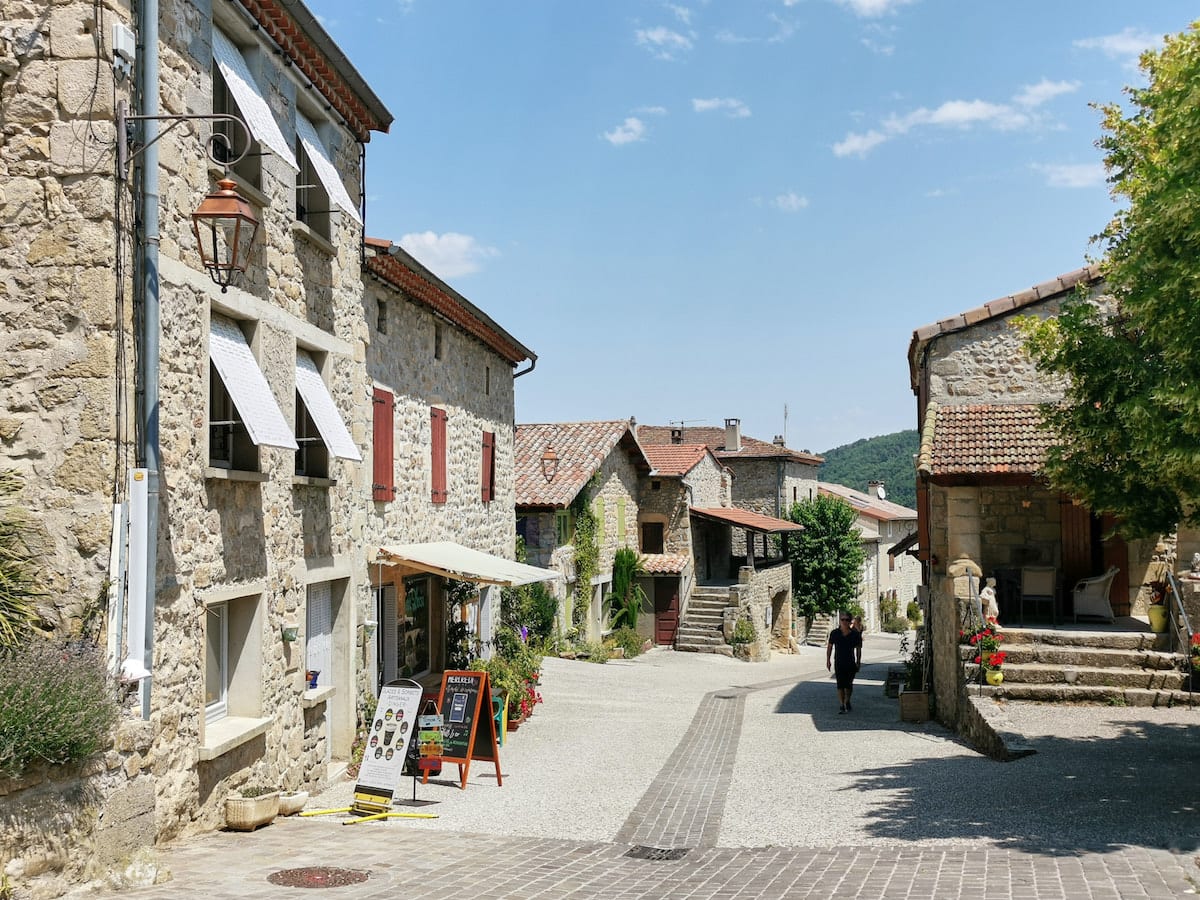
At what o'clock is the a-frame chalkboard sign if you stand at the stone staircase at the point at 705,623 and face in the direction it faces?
The a-frame chalkboard sign is roughly at 12 o'clock from the stone staircase.

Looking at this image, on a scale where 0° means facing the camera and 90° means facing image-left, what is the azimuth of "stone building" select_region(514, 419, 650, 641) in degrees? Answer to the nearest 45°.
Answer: approximately 315°

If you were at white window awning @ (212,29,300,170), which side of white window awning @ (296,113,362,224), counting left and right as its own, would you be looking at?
right

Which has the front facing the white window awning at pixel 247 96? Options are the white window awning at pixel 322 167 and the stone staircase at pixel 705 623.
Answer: the stone staircase

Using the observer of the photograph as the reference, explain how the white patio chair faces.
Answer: facing to the left of the viewer

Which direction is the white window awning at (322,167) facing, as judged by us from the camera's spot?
facing to the right of the viewer

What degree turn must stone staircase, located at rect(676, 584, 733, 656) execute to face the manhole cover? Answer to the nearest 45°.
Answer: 0° — it already faces it

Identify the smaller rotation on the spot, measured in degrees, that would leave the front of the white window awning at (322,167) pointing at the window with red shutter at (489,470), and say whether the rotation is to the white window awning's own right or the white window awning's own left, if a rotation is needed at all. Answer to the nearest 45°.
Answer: approximately 90° to the white window awning's own left

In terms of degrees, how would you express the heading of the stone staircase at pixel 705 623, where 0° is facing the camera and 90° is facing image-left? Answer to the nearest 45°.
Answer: approximately 0°

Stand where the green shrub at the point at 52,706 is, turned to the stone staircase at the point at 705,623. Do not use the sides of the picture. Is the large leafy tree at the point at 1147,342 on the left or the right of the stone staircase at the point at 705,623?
right
